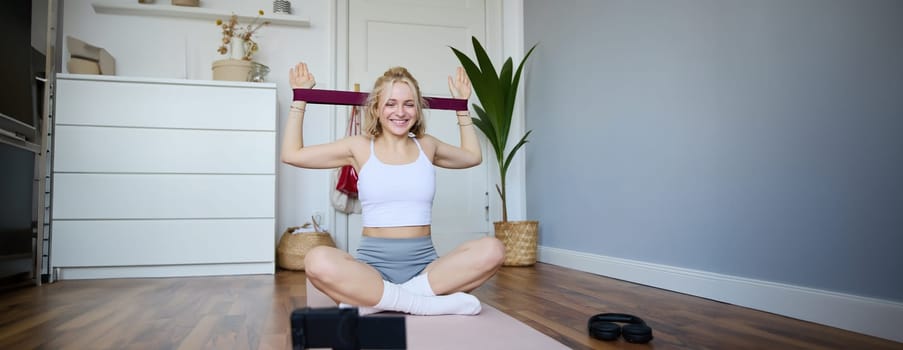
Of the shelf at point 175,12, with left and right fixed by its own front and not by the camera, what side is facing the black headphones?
front

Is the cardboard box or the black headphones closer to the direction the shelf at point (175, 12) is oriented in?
the black headphones

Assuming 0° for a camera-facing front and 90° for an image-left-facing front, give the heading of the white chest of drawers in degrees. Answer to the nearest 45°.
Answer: approximately 0°

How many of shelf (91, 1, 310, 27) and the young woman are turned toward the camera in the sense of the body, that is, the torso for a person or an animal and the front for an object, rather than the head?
2

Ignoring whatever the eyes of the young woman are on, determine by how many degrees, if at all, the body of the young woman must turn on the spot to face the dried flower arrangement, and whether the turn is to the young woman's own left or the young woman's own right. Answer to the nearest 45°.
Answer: approximately 135° to the young woman's own right
